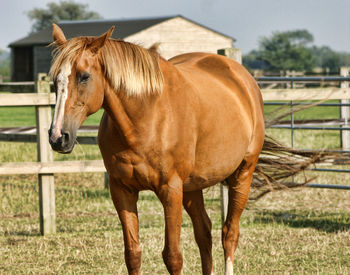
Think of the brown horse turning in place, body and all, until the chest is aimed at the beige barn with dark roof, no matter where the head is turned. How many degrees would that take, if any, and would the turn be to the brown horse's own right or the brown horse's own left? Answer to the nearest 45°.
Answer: approximately 135° to the brown horse's own right

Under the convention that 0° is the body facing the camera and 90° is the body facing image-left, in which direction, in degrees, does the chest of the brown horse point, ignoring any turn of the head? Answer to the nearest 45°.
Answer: approximately 45°
